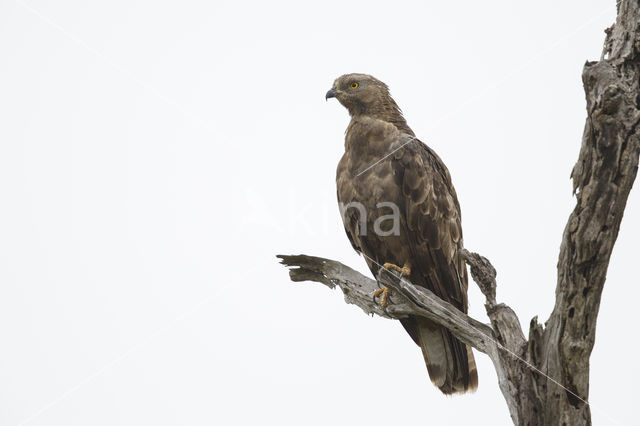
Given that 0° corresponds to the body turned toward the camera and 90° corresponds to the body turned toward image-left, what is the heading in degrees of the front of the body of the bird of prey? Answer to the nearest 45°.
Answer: approximately 45°
